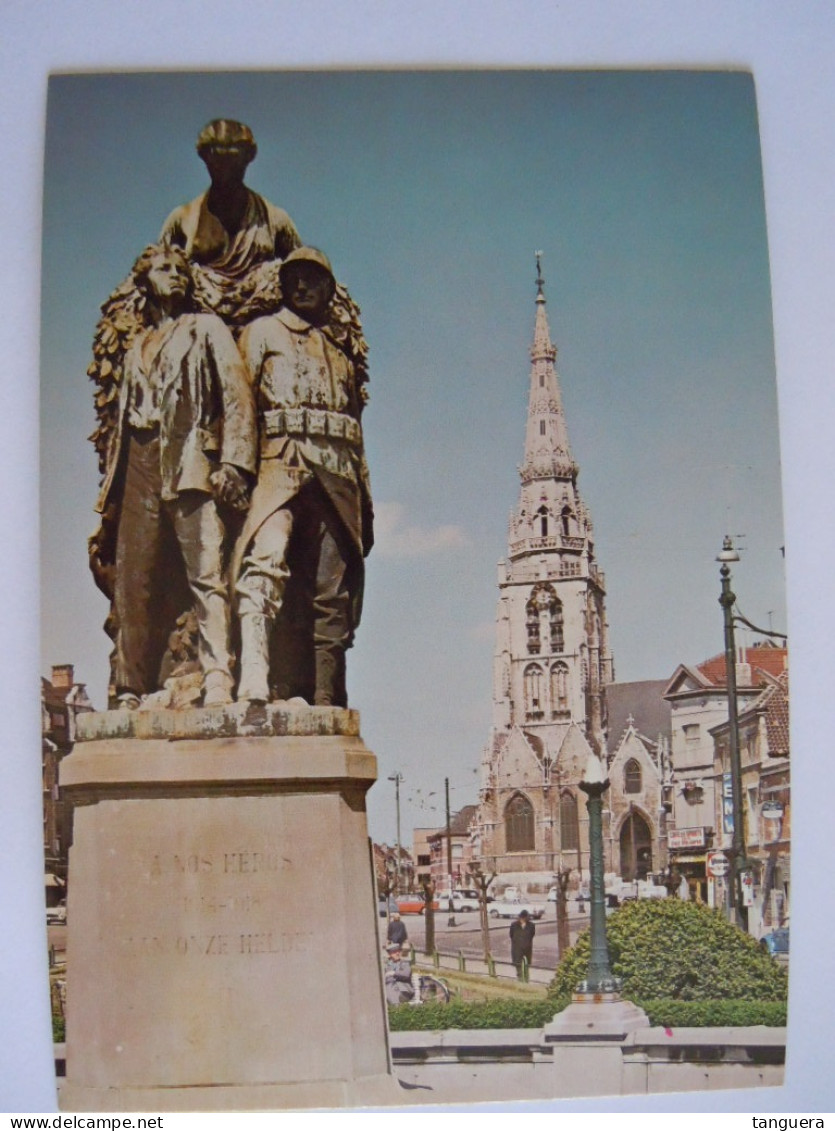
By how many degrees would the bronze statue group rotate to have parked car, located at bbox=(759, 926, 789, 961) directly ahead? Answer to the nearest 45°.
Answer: approximately 90° to its left

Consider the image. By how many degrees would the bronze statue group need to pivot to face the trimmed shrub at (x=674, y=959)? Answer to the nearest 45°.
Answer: approximately 90° to its left

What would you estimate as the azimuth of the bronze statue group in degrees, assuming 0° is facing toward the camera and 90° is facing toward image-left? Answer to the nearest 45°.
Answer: approximately 0°

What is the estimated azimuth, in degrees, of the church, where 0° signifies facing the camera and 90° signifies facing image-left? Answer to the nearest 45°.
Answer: approximately 0°

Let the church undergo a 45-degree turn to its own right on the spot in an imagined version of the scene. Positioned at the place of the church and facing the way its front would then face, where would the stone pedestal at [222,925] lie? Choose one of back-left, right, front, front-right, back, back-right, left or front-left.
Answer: front

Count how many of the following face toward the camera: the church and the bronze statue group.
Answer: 2
